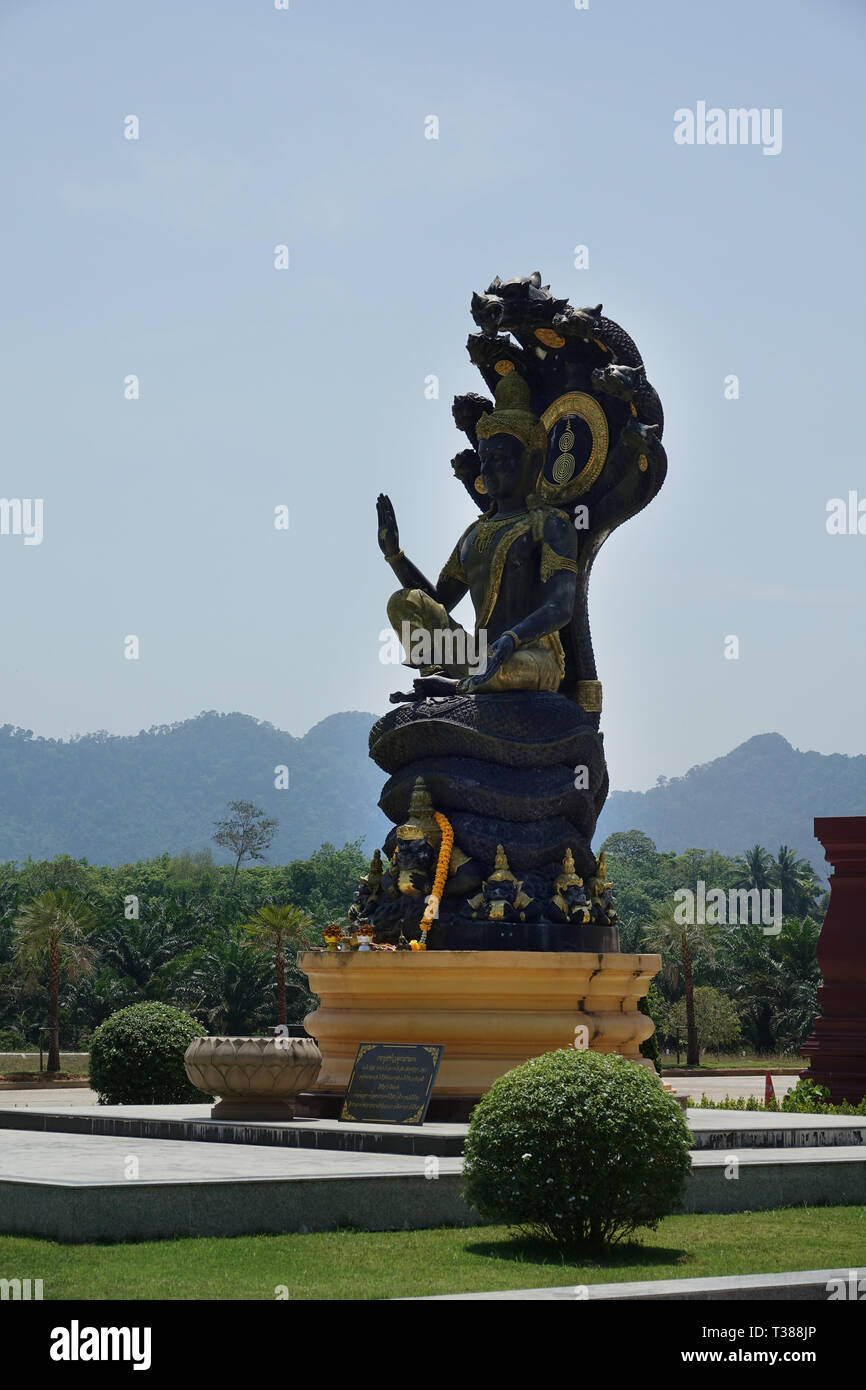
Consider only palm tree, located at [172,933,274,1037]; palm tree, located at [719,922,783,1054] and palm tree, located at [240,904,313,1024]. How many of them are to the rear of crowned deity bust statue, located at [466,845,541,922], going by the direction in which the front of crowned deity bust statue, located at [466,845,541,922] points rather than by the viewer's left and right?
3

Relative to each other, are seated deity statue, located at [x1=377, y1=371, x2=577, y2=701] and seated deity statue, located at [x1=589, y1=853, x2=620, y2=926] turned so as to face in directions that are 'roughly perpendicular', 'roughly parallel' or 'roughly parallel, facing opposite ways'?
roughly perpendicular

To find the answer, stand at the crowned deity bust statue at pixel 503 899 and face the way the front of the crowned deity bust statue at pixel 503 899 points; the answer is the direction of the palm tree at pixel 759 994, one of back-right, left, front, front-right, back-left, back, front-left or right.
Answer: back

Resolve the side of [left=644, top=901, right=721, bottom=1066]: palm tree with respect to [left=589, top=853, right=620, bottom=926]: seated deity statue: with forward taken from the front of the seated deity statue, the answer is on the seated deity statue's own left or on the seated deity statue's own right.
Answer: on the seated deity statue's own left

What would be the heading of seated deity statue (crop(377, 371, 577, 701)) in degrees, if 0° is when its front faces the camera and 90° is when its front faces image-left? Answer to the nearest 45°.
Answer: approximately 45°

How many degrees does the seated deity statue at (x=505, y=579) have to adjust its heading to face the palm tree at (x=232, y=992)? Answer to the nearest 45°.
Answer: approximately 135° to its right

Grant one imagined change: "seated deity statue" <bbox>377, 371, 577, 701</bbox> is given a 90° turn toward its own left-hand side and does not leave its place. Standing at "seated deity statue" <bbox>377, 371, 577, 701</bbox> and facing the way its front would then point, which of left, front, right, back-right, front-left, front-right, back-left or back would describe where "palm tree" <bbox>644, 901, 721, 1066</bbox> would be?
back-left
